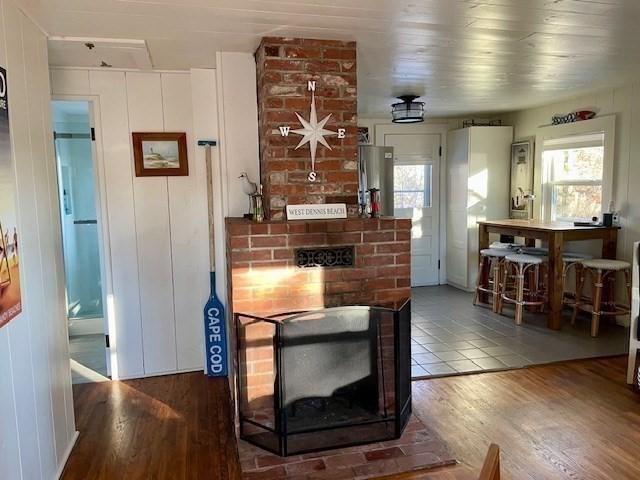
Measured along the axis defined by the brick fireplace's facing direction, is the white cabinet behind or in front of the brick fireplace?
behind

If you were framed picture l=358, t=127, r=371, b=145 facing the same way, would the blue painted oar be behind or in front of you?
in front

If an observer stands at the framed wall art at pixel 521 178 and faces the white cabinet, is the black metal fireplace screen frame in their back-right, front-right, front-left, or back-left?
front-left

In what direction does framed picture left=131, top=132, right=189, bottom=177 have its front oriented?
toward the camera

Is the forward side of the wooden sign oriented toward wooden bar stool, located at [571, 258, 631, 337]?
no

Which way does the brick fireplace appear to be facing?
toward the camera

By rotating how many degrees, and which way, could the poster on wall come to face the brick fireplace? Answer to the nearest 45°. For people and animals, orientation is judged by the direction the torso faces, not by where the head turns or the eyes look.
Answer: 0° — it already faces it

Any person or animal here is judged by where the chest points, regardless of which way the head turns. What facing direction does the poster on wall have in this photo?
to the viewer's right

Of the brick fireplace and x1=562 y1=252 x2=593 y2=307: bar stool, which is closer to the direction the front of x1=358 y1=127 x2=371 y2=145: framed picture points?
the brick fireplace

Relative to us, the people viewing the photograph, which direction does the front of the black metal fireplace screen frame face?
facing the viewer

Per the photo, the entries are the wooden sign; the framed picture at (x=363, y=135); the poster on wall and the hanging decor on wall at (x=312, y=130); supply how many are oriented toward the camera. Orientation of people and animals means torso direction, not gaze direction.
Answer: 3

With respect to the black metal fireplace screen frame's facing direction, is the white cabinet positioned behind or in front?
behind

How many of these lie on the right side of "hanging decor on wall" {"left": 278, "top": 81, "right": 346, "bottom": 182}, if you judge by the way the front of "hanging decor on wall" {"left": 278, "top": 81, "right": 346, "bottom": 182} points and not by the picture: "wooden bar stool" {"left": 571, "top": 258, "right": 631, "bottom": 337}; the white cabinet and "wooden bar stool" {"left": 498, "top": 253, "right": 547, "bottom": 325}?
0

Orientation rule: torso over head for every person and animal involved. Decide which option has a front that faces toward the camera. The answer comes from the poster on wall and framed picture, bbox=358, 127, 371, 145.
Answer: the framed picture

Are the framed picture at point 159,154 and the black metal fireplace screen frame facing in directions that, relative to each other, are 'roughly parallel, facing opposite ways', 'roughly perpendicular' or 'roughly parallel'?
roughly parallel

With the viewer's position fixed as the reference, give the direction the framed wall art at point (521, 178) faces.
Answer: facing the viewer and to the left of the viewer
